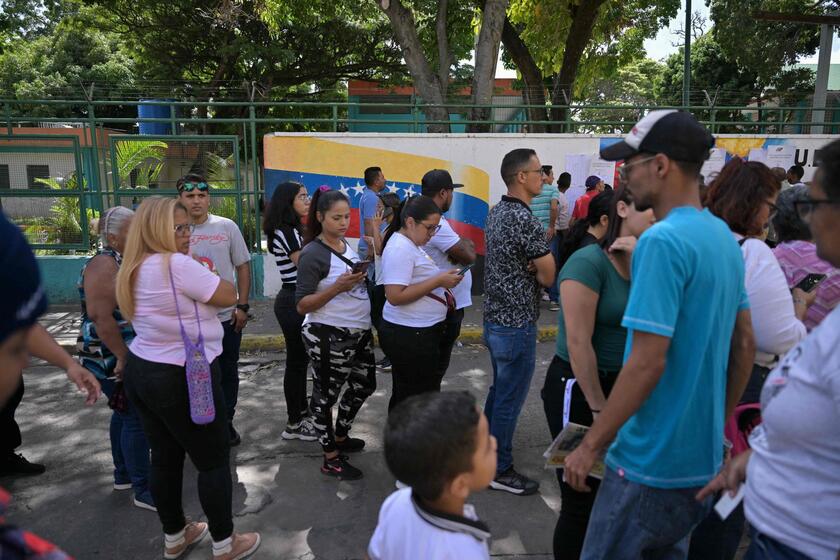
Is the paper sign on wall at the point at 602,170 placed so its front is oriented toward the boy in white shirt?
yes

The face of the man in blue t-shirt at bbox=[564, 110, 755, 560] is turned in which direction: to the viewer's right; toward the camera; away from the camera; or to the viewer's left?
to the viewer's left

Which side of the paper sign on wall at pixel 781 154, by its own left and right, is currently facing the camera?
front

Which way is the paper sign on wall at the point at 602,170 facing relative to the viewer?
toward the camera

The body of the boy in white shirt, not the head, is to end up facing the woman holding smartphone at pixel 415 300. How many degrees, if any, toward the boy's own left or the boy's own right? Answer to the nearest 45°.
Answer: approximately 45° to the boy's own left

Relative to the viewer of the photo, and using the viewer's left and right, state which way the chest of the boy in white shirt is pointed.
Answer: facing away from the viewer and to the right of the viewer

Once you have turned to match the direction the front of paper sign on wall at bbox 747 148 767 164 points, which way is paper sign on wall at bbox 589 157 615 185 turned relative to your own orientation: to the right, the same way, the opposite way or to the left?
the same way

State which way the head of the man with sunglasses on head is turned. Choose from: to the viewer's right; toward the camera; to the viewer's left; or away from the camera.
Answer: toward the camera

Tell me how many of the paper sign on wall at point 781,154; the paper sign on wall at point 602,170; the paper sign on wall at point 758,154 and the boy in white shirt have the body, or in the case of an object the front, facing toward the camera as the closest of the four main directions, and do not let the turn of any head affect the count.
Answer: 3

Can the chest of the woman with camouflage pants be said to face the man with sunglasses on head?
no

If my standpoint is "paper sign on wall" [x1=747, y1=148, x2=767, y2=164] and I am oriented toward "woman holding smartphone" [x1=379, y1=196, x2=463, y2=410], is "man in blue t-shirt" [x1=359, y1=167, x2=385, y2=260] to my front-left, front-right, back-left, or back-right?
front-right

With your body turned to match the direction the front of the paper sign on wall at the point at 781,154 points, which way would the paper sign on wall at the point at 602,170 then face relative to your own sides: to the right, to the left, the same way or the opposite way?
the same way

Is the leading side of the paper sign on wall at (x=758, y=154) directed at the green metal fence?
no

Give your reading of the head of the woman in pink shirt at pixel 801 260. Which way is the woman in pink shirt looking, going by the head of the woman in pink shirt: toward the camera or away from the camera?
away from the camera

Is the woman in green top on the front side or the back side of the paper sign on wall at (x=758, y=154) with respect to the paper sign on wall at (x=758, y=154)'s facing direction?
on the front side

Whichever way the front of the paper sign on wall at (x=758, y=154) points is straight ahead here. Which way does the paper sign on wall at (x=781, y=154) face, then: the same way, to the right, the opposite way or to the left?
the same way
